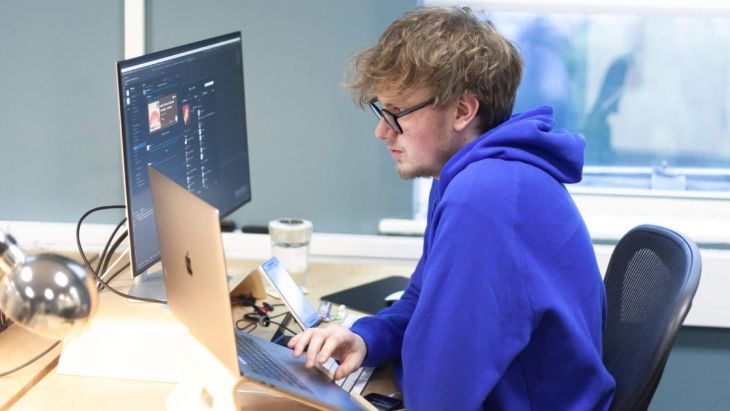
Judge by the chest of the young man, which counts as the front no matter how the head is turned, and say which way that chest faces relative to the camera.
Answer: to the viewer's left

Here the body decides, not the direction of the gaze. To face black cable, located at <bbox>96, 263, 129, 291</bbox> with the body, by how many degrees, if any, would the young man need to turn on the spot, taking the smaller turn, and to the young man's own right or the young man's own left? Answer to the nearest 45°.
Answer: approximately 45° to the young man's own right

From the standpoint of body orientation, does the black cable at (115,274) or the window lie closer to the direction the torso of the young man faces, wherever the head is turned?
the black cable

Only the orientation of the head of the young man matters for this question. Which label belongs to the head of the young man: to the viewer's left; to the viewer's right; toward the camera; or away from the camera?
to the viewer's left

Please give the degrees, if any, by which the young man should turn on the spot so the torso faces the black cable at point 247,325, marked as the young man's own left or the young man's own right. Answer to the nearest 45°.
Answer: approximately 45° to the young man's own right
